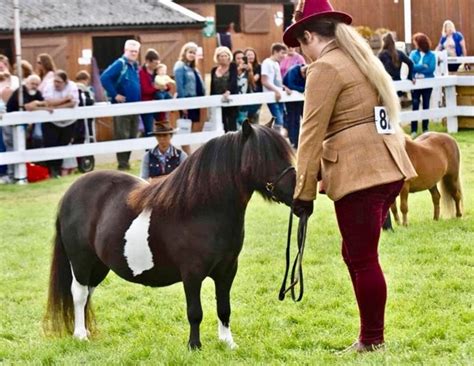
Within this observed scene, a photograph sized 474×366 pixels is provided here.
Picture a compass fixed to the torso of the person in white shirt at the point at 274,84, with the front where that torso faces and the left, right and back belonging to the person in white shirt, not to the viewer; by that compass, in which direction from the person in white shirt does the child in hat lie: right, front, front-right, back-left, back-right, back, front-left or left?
front-right

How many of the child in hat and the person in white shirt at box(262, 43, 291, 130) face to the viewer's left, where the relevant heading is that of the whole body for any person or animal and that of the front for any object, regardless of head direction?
0

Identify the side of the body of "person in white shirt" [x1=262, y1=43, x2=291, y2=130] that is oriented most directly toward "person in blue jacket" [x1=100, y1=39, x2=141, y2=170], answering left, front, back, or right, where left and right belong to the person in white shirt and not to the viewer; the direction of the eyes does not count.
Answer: right

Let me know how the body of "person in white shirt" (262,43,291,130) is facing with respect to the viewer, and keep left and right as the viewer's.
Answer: facing the viewer and to the right of the viewer

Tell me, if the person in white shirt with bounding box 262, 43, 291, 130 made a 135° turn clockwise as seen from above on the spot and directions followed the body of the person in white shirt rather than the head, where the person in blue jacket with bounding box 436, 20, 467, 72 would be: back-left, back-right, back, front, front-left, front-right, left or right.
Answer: back-right

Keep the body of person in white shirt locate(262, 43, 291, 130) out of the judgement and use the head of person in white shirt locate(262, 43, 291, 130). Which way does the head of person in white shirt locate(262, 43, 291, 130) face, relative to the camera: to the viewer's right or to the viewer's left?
to the viewer's right

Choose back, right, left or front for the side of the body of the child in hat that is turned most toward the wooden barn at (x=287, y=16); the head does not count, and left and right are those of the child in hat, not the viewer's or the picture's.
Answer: back

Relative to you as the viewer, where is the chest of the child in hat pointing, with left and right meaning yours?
facing the viewer

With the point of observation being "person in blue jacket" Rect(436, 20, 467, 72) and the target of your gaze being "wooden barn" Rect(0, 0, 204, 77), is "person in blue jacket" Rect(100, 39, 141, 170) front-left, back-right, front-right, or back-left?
front-left

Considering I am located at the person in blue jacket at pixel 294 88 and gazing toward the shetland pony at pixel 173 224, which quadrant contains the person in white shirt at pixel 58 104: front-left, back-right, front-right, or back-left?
front-right
